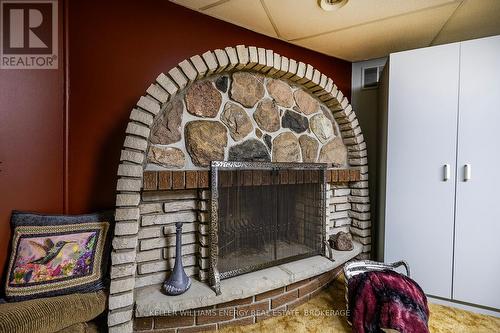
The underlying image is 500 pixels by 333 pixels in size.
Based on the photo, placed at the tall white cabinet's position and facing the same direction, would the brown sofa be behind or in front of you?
in front

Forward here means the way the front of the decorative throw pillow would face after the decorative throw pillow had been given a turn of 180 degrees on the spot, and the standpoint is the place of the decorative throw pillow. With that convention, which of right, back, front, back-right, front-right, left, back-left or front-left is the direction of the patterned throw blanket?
back-right

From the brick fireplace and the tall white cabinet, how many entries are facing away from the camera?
0

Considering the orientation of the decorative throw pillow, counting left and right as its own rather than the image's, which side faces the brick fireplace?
left

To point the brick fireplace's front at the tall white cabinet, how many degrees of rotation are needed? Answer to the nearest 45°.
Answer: approximately 45° to its left

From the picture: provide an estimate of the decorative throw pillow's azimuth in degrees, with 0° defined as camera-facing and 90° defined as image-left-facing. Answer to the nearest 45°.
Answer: approximately 0°

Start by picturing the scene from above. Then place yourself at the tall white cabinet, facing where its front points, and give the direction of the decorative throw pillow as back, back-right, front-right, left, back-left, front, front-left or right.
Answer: front

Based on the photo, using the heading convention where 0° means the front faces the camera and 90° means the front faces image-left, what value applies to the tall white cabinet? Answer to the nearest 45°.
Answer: approximately 45°

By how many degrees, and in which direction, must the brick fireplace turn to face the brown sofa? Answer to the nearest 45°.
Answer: approximately 90° to its right

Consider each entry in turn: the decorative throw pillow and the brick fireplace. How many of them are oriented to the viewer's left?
0

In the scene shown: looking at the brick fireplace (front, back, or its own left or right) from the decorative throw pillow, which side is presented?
right
